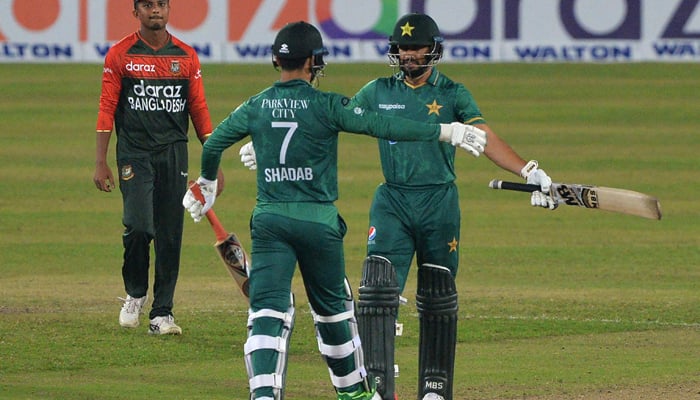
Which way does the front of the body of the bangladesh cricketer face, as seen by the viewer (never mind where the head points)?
toward the camera

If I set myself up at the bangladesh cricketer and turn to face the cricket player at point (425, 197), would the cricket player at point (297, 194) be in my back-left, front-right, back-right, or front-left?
front-right

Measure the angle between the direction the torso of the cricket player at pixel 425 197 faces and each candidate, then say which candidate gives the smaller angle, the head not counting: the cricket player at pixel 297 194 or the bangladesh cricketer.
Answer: the cricket player

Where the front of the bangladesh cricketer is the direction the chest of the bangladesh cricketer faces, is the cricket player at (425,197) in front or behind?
in front

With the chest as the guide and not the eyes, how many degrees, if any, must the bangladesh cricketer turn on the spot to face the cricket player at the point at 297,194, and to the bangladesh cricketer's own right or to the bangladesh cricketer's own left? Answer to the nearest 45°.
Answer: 0° — they already face them

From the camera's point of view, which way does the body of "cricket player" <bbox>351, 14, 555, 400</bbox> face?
toward the camera

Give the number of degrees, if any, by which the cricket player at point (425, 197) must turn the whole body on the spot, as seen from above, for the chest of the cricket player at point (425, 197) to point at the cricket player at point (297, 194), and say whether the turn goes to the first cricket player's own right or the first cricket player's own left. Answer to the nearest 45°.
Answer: approximately 45° to the first cricket player's own right

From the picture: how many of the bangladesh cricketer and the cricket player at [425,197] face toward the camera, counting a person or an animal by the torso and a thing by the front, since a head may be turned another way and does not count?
2

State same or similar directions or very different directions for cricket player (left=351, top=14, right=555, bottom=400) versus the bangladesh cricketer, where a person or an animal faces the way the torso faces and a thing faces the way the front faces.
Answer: same or similar directions

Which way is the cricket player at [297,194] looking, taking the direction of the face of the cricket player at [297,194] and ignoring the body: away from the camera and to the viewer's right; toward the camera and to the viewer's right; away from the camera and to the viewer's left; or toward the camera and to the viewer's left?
away from the camera and to the viewer's right
